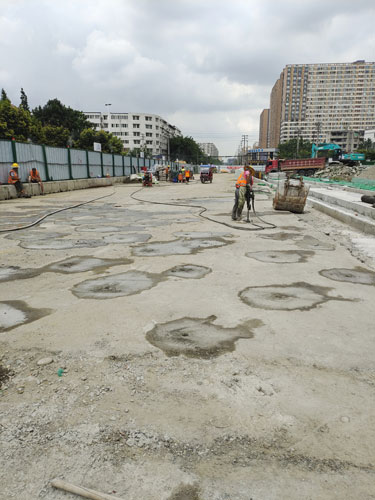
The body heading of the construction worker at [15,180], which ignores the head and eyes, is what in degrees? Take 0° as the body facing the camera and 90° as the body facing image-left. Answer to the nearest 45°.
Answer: approximately 270°

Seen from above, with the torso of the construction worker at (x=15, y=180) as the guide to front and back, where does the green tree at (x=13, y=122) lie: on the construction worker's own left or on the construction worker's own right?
on the construction worker's own left

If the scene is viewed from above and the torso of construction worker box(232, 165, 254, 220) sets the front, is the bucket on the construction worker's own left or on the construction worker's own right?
on the construction worker's own left

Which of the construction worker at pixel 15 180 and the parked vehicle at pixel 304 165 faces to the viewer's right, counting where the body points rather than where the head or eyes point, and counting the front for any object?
the construction worker

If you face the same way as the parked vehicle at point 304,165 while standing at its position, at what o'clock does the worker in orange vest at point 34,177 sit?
The worker in orange vest is roughly at 10 o'clock from the parked vehicle.

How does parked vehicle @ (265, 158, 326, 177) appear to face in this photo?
to the viewer's left
